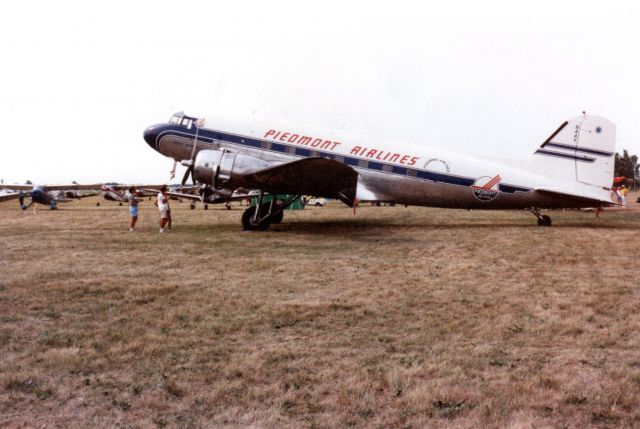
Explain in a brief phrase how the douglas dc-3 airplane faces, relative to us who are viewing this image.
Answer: facing to the left of the viewer
